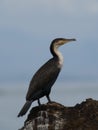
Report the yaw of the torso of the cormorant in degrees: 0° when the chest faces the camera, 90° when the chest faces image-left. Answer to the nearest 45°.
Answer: approximately 270°
